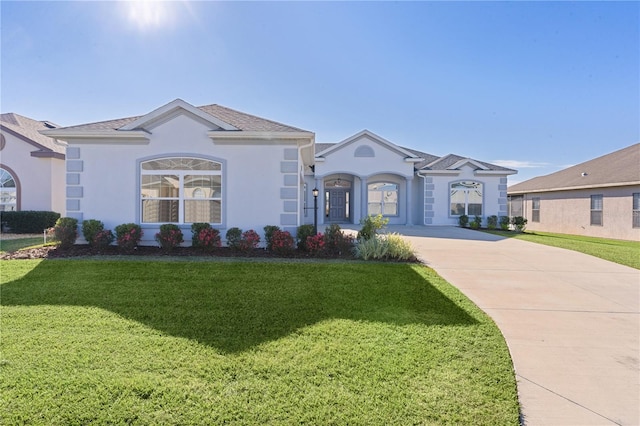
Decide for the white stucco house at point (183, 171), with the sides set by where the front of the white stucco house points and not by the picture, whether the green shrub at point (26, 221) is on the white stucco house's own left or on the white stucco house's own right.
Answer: on the white stucco house's own right

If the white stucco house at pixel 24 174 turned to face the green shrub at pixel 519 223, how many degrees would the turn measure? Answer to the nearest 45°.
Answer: approximately 45° to its left

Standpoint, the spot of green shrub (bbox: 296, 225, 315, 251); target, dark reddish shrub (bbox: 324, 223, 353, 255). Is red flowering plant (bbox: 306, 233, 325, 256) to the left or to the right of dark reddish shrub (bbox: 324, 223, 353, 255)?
right

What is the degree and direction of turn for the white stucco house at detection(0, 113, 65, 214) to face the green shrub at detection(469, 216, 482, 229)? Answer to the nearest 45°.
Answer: approximately 45° to its left

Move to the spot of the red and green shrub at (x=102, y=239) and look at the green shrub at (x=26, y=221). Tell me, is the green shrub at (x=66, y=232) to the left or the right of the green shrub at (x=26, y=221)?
left

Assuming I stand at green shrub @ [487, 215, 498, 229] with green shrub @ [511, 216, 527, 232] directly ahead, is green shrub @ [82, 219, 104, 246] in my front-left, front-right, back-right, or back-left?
back-right

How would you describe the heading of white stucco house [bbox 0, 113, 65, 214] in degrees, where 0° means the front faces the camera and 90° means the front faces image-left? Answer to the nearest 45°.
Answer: approximately 0°

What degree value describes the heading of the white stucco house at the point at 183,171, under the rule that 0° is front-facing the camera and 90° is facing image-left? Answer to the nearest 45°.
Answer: approximately 0°

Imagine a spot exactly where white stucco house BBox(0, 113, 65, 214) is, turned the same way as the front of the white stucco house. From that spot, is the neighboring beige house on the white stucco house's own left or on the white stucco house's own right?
on the white stucco house's own left

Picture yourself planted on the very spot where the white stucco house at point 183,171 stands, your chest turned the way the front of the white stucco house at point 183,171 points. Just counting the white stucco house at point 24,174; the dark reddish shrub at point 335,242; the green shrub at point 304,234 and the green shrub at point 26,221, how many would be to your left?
2

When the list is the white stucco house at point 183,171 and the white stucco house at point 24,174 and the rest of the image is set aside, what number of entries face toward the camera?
2
